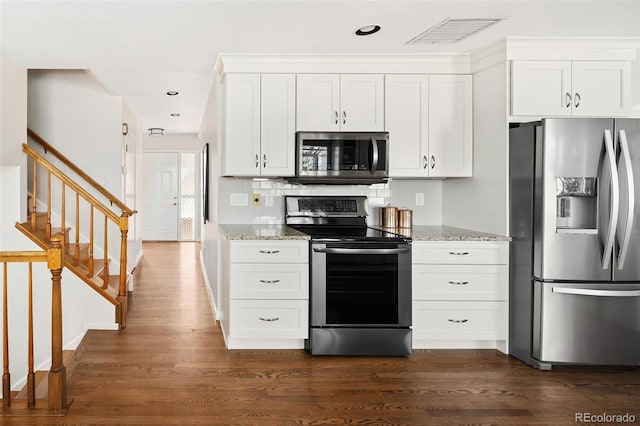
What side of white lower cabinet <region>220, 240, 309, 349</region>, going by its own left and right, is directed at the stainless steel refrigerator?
left

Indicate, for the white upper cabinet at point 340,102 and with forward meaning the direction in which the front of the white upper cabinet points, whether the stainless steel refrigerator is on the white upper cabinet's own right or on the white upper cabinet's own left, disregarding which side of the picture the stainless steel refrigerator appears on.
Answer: on the white upper cabinet's own left
